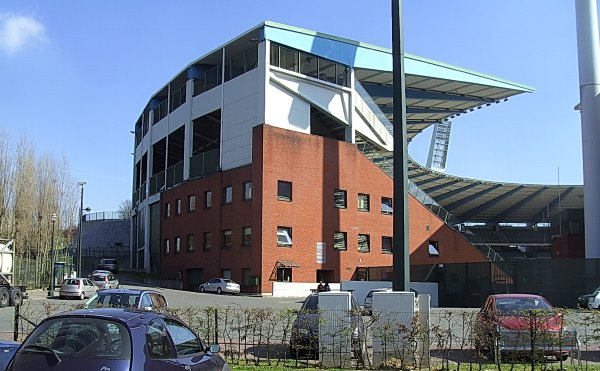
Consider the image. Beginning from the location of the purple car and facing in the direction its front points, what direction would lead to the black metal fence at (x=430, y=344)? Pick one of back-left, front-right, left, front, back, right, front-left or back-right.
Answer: front

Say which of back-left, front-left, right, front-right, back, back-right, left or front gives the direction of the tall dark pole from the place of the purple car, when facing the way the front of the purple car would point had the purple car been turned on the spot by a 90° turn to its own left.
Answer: right

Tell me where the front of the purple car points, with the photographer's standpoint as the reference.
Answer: facing away from the viewer and to the right of the viewer

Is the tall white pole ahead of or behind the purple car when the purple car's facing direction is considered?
ahead

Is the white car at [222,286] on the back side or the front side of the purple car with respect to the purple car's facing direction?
on the front side
